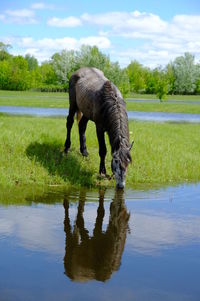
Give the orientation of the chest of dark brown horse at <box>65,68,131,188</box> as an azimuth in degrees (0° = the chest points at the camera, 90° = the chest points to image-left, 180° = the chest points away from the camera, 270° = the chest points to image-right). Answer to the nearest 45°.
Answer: approximately 315°
